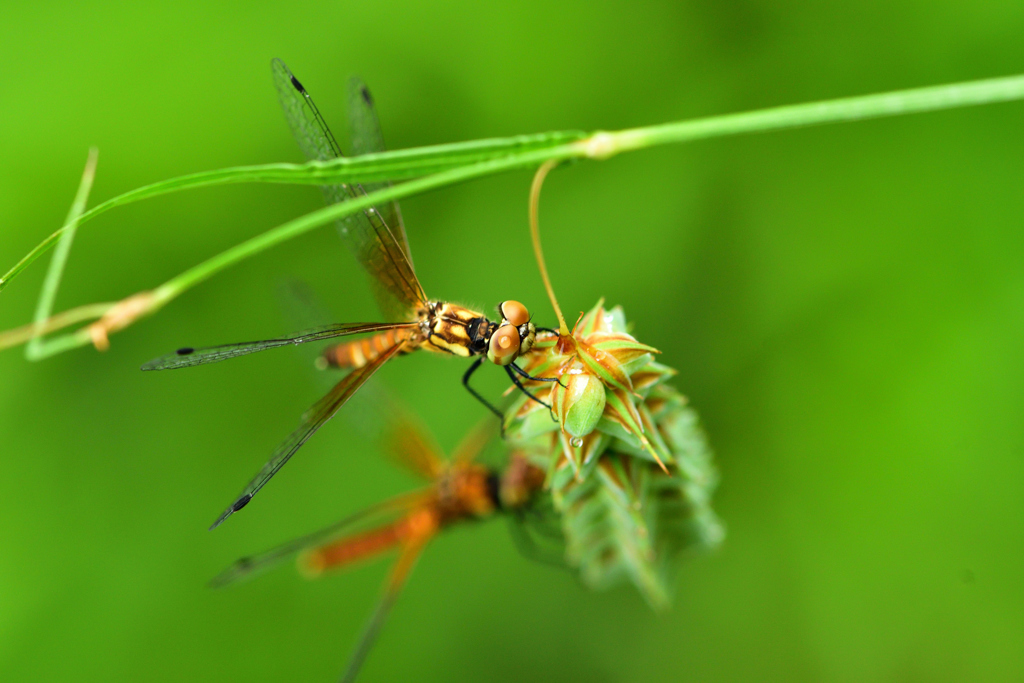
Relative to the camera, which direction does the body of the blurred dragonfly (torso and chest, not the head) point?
to the viewer's right

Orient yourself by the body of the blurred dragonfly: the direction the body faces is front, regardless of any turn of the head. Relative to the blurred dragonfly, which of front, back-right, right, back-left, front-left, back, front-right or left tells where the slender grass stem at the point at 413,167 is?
right

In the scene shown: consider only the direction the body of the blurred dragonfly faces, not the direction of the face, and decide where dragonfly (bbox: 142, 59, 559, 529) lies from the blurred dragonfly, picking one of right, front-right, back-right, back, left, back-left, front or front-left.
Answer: right
